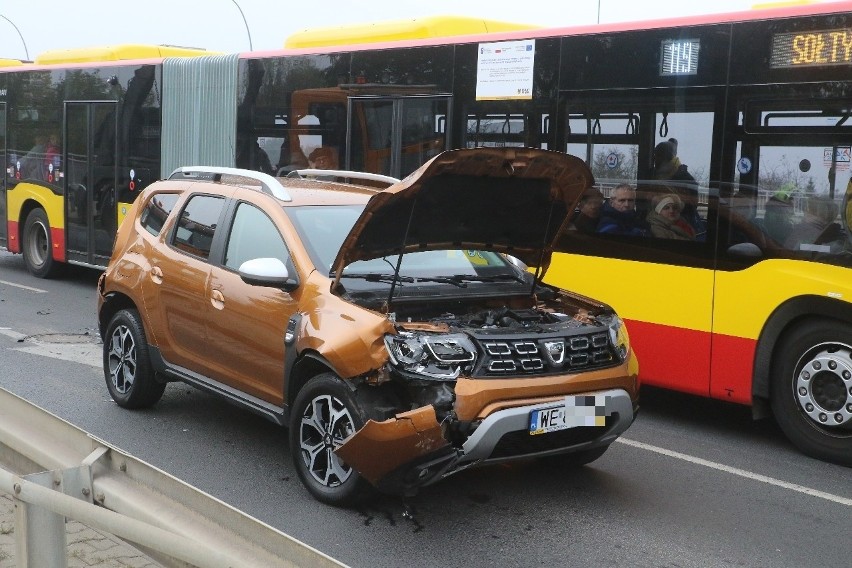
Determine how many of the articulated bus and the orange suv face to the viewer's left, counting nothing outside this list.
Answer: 0

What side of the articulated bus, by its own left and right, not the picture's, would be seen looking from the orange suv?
right

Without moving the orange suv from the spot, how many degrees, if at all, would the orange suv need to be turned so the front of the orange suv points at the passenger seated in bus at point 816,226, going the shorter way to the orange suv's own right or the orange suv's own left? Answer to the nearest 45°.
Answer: approximately 90° to the orange suv's own left

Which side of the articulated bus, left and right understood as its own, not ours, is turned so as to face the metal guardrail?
right

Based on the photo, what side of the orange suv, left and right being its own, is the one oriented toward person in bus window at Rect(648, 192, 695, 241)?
left

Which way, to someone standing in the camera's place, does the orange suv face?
facing the viewer and to the right of the viewer

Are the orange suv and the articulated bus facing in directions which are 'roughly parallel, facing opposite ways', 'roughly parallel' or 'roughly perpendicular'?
roughly parallel

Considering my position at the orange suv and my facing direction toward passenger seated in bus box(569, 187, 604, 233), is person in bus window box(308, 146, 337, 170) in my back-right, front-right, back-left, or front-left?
front-left
